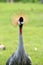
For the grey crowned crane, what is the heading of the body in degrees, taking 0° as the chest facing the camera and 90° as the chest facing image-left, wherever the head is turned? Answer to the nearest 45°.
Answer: approximately 0°
